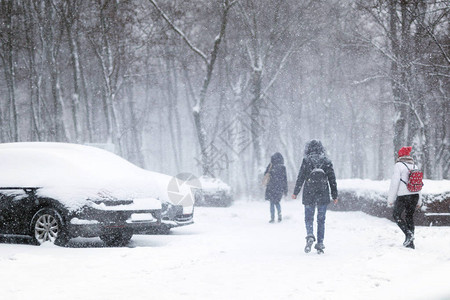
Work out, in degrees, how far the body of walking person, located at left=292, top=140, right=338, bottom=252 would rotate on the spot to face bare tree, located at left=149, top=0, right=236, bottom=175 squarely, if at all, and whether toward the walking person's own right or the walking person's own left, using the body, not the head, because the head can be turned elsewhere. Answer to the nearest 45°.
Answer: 0° — they already face it

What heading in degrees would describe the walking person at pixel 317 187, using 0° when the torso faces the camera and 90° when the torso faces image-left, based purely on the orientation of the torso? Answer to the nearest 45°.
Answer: approximately 180°

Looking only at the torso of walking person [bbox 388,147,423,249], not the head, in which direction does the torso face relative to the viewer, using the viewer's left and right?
facing away from the viewer and to the left of the viewer

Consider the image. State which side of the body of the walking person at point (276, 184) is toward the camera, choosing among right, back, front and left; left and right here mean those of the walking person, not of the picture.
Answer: back

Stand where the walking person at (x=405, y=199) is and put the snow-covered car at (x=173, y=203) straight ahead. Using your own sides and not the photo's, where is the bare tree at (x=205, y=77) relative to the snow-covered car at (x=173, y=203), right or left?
right

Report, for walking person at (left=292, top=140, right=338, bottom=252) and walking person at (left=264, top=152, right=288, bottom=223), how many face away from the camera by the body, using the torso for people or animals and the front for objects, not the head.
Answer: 2
